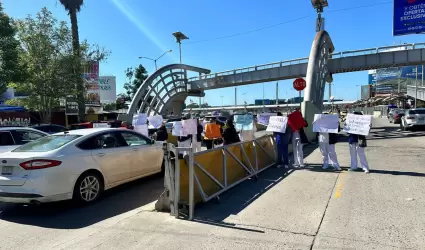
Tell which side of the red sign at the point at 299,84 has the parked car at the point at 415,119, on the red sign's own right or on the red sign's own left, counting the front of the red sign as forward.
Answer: on the red sign's own left

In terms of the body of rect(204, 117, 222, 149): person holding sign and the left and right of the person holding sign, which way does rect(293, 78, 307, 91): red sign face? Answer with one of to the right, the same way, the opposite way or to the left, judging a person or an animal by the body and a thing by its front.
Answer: the same way

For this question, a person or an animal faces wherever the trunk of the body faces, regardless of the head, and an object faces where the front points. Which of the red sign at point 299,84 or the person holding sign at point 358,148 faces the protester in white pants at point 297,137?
the red sign

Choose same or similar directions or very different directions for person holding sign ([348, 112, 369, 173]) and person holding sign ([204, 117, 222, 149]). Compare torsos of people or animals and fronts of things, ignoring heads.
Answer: same or similar directions

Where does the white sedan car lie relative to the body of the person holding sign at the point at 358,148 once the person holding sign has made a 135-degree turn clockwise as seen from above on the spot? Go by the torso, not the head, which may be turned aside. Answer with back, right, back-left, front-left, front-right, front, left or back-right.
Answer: left

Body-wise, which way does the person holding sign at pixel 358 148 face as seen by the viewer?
toward the camera

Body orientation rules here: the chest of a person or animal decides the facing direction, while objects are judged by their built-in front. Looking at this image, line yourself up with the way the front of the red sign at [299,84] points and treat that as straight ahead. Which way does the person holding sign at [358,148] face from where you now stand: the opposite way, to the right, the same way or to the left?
the same way

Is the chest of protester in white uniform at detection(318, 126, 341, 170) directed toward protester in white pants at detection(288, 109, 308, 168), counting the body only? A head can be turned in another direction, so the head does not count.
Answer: no

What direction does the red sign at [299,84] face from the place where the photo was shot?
facing the viewer

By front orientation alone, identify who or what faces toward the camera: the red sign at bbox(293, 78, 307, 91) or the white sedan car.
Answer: the red sign

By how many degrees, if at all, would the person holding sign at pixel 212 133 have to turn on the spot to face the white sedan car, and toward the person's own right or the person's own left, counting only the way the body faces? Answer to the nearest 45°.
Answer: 0° — they already face it

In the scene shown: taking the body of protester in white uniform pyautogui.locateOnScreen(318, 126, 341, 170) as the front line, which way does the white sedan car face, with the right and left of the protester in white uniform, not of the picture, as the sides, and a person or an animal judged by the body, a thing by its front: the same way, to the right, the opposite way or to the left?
the opposite way

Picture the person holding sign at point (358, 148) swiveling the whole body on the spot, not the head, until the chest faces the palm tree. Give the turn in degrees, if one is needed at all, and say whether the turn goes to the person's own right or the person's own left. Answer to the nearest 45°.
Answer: approximately 135° to the person's own right

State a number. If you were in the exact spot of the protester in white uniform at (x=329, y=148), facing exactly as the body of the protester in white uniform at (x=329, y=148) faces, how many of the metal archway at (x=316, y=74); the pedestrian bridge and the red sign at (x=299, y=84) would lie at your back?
3

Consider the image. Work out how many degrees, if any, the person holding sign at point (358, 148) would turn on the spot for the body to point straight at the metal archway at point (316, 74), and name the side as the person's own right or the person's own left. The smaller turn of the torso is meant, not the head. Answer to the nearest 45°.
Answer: approximately 180°

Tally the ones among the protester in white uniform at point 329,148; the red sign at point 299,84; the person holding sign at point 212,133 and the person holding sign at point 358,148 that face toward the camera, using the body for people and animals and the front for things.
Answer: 4

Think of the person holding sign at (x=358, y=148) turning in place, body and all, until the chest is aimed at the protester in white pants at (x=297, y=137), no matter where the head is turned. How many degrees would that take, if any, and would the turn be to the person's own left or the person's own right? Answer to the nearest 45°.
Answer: approximately 90° to the person's own right

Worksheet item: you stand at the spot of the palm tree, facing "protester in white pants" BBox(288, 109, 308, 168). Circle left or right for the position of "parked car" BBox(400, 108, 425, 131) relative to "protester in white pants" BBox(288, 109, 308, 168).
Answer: left
